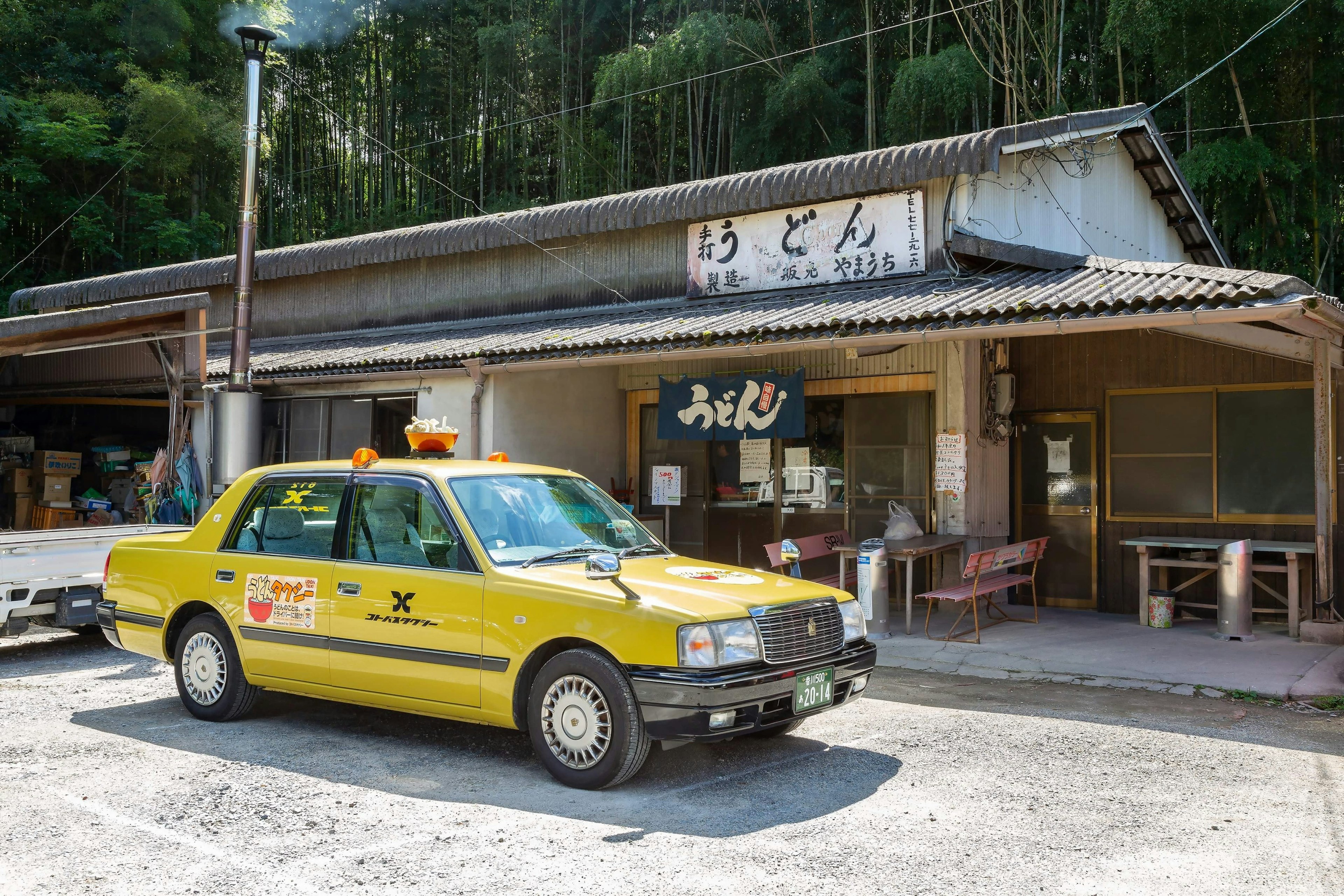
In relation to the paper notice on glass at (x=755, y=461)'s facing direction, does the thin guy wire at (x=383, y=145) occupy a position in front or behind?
behind

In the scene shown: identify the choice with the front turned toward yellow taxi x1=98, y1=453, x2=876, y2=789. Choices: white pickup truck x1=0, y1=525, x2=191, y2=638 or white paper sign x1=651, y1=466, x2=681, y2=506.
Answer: the white paper sign

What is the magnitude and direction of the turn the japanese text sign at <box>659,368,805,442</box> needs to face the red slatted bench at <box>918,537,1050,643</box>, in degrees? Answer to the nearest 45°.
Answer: approximately 45° to its left

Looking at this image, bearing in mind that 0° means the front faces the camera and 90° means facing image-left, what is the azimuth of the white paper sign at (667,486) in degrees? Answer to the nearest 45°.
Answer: approximately 0°

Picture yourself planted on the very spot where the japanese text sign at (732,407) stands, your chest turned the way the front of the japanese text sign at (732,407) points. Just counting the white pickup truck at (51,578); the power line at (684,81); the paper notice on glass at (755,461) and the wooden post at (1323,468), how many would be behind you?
2

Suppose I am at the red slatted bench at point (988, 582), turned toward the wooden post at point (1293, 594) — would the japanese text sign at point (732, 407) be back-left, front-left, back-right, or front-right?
back-left

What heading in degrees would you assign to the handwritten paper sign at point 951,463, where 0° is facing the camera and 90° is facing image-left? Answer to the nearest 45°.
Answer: approximately 0°

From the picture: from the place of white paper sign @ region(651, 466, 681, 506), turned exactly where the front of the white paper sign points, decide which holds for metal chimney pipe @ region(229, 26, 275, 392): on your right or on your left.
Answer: on your right

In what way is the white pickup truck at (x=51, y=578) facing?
to the viewer's left
